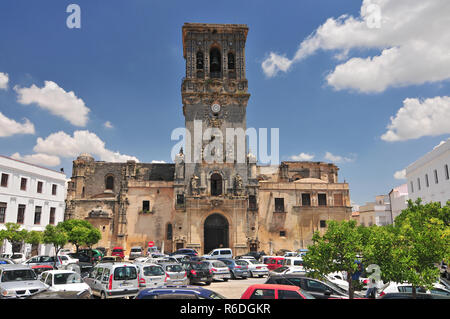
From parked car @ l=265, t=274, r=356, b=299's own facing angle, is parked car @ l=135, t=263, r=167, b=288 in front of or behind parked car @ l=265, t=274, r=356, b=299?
behind

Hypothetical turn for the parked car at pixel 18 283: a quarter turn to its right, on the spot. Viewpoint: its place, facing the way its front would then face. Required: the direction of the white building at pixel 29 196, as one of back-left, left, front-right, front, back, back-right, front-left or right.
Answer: back-right

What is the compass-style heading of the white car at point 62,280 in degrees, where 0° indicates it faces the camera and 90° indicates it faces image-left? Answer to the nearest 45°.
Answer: approximately 315°

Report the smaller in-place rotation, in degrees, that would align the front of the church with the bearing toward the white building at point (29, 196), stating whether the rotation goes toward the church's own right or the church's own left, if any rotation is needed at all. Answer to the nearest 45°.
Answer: approximately 90° to the church's own right

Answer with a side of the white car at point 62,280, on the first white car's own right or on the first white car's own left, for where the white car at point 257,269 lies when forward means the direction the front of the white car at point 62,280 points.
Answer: on the first white car's own left

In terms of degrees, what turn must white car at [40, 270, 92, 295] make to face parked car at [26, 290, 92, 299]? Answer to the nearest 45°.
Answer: approximately 45° to its right

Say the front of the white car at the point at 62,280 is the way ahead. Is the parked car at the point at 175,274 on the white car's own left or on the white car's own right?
on the white car's own left

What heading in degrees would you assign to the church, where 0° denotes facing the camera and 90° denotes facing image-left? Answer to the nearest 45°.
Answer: approximately 0°

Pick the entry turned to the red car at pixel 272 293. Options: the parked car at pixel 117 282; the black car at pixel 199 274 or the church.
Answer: the church
